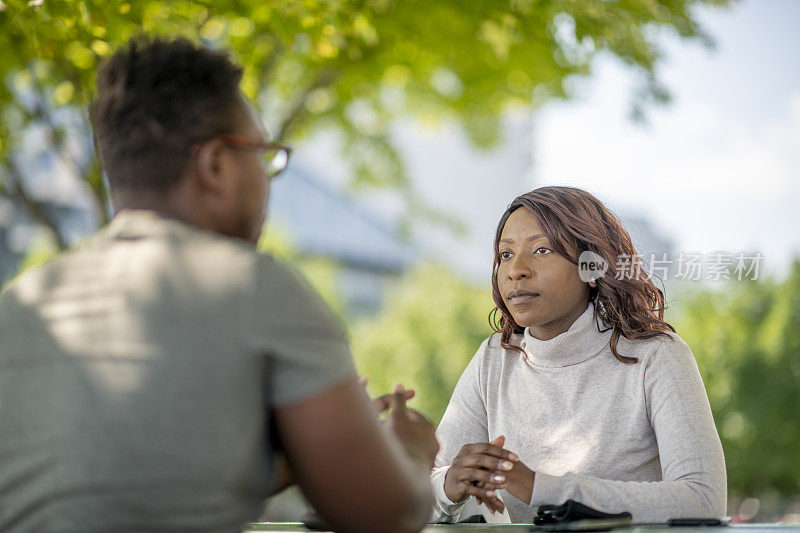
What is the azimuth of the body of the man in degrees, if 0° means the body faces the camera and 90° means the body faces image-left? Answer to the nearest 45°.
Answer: approximately 225°

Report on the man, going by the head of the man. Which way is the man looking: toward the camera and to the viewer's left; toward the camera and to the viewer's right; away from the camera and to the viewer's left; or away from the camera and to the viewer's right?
away from the camera and to the viewer's right

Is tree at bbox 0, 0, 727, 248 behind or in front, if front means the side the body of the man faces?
in front

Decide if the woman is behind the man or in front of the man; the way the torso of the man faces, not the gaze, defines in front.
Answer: in front

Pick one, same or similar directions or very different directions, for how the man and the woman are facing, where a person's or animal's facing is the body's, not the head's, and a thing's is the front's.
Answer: very different directions
